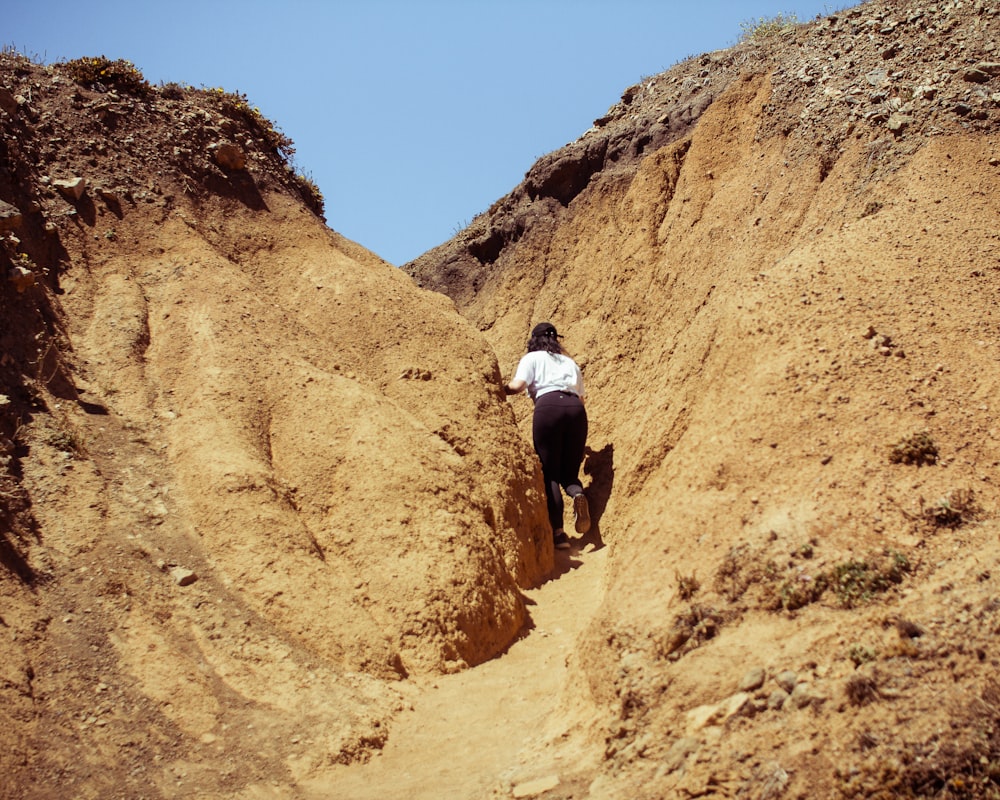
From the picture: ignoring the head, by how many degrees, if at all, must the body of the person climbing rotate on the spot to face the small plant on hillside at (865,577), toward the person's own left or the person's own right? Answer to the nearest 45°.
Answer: approximately 180°

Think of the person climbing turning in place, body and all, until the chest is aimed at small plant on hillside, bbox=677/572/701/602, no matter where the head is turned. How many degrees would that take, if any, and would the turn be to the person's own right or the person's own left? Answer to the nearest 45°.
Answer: approximately 180°

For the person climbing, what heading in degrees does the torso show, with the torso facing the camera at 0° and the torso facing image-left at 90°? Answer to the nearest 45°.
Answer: approximately 180°

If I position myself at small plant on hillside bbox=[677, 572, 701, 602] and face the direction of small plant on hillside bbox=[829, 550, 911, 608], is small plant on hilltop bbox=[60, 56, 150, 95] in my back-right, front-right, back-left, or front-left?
back-left
